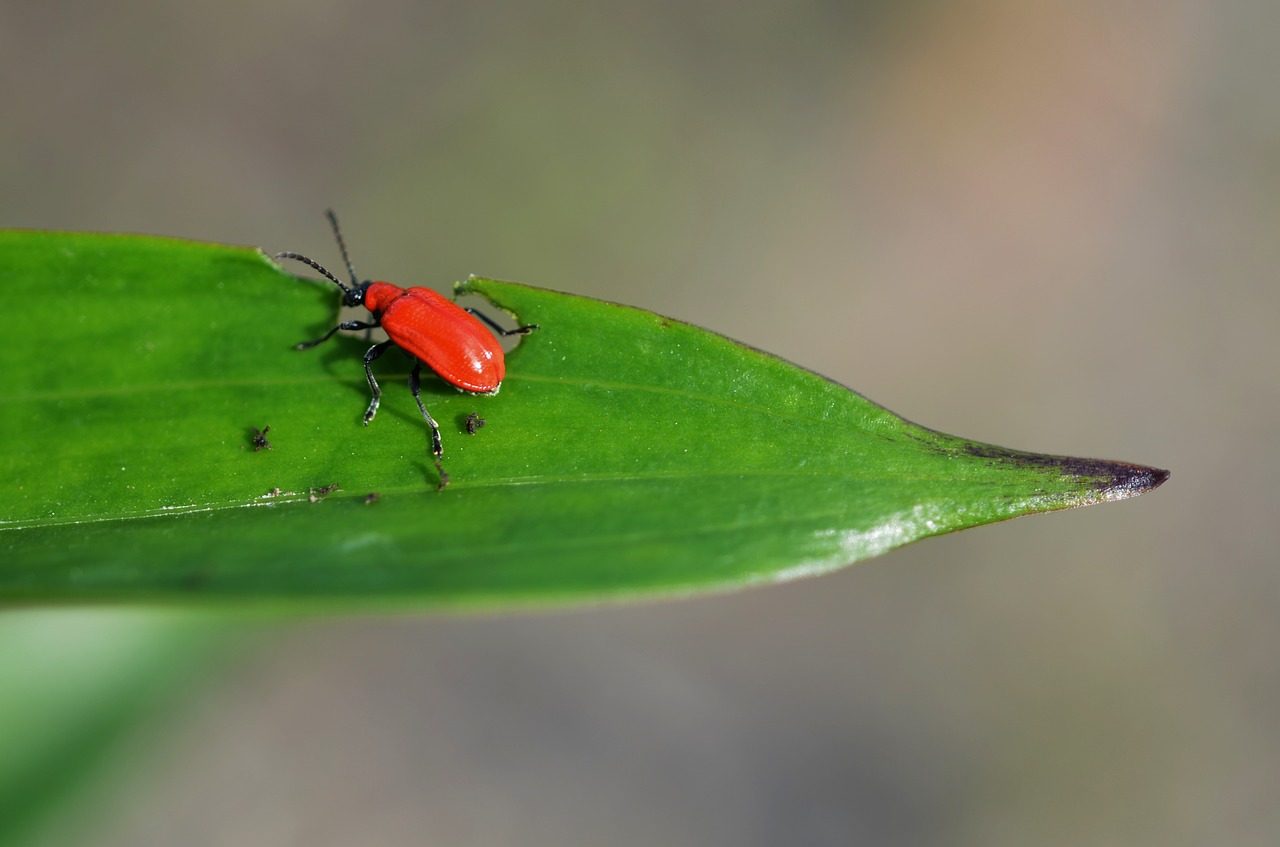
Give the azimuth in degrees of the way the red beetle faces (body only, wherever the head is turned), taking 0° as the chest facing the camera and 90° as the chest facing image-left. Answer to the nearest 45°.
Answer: approximately 135°

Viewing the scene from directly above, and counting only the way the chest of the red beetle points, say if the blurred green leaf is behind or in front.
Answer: in front
